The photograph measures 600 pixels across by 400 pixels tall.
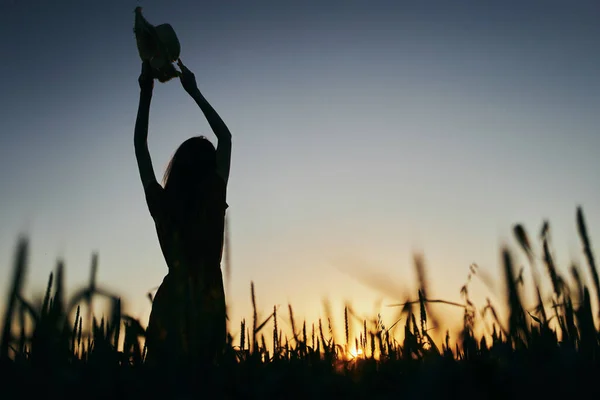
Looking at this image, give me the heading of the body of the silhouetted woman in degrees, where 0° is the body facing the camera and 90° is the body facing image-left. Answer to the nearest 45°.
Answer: approximately 180°

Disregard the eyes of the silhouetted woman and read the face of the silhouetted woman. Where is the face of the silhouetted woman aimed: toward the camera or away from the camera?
away from the camera
